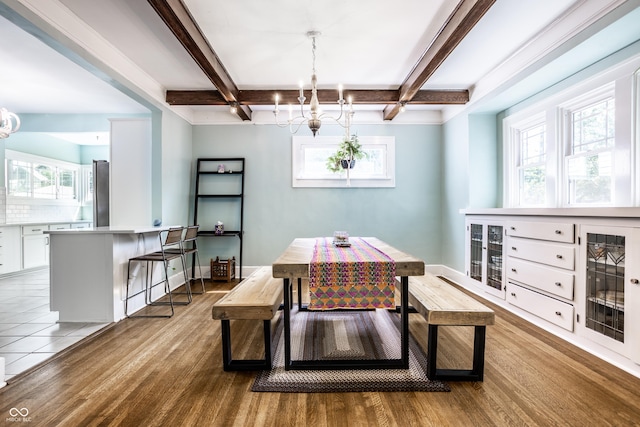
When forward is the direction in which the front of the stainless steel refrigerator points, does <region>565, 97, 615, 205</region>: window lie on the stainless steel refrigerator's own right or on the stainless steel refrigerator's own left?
on the stainless steel refrigerator's own left

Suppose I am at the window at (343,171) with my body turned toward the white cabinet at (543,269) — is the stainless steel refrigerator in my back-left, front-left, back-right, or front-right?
back-right

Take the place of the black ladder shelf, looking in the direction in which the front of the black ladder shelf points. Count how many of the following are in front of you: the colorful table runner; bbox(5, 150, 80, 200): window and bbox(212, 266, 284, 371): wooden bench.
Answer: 2

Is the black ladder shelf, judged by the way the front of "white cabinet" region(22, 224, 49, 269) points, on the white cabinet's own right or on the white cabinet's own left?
on the white cabinet's own left

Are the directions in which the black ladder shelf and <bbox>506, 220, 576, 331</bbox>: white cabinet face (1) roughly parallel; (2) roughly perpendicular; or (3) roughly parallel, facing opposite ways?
roughly perpendicular

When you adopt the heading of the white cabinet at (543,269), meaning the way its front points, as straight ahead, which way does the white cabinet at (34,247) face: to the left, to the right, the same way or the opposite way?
to the left

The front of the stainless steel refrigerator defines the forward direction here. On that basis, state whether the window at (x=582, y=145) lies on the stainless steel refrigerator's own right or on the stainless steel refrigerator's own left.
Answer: on the stainless steel refrigerator's own left
